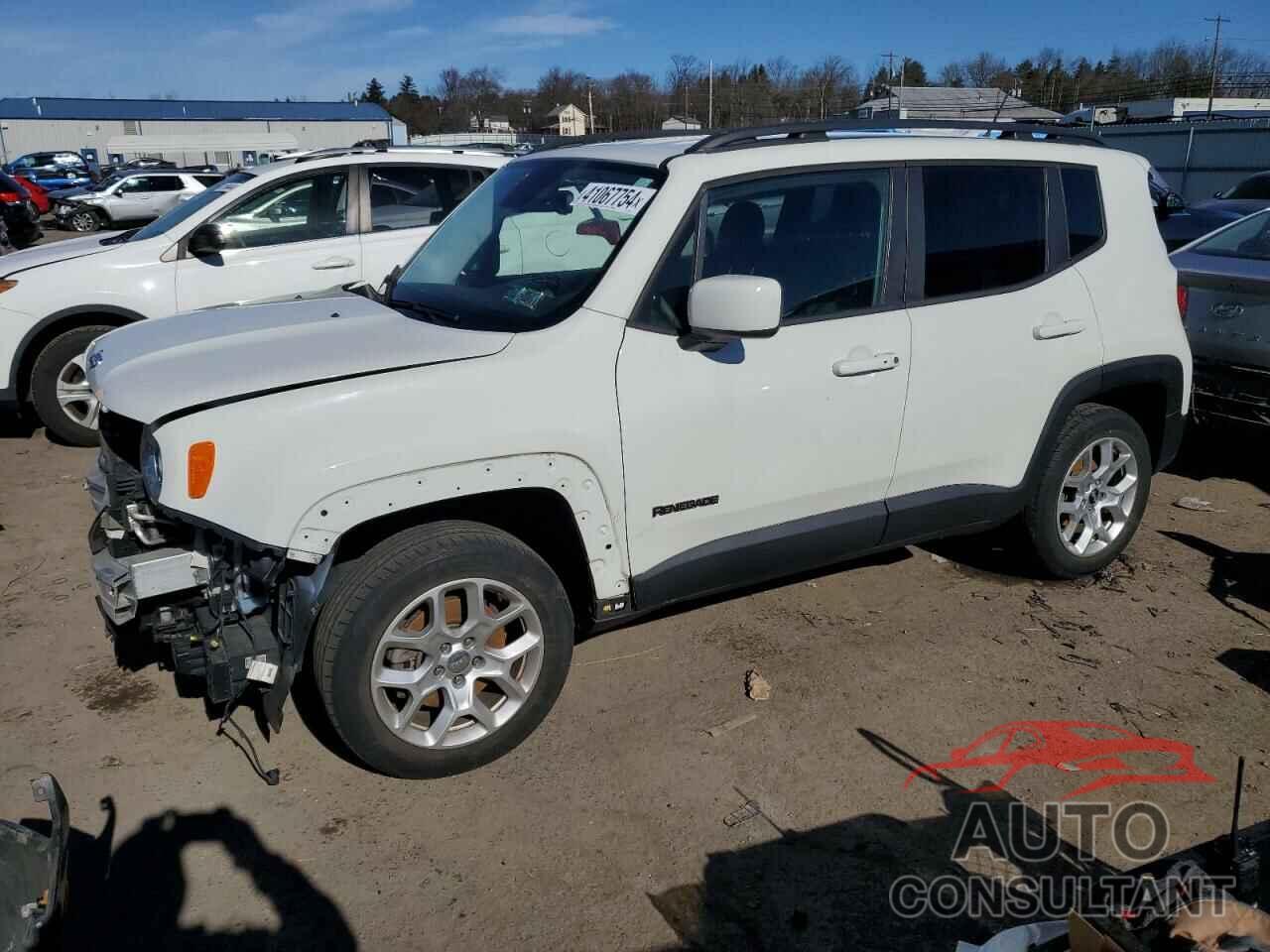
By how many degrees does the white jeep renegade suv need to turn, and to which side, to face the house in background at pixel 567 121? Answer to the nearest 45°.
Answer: approximately 135° to its right

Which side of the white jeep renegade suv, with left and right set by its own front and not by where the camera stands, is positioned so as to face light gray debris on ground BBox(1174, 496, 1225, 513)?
back

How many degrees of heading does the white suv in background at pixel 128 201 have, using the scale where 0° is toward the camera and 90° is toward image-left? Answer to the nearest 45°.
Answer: approximately 45°

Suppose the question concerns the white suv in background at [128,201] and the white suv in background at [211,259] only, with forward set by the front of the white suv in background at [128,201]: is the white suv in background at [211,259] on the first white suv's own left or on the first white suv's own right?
on the first white suv's own left

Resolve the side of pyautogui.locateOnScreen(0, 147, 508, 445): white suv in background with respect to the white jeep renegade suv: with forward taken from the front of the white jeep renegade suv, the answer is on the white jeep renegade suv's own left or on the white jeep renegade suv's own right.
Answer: on the white jeep renegade suv's own right

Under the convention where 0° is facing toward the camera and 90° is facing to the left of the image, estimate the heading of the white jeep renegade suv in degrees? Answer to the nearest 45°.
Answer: approximately 45°

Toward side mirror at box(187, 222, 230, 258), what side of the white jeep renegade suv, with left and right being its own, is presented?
right

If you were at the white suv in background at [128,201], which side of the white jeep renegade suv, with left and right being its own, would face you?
right
